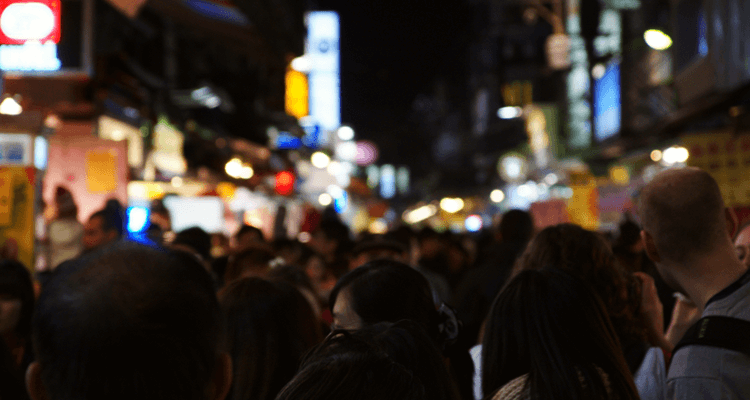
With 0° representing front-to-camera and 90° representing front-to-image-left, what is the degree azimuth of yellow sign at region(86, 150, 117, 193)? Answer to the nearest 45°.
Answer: approximately 0°

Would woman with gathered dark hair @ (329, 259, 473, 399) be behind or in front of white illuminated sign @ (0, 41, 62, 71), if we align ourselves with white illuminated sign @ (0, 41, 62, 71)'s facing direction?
in front

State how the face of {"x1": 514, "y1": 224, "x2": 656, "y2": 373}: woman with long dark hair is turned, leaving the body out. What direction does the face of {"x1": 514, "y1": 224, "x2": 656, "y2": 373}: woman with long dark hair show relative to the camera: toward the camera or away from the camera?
away from the camera

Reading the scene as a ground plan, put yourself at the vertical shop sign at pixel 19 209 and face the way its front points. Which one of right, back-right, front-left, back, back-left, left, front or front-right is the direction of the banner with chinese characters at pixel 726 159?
left

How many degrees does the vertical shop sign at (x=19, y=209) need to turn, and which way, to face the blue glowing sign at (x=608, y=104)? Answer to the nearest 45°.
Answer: approximately 135° to its left

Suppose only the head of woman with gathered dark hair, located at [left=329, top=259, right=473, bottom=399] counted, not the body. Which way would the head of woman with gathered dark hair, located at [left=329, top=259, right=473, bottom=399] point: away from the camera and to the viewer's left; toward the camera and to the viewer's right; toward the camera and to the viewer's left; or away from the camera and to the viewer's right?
away from the camera and to the viewer's left

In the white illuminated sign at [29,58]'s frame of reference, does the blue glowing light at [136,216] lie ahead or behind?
behind

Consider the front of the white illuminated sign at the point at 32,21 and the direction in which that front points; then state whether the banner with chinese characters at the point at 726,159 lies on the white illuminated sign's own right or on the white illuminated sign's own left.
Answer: on the white illuminated sign's own left

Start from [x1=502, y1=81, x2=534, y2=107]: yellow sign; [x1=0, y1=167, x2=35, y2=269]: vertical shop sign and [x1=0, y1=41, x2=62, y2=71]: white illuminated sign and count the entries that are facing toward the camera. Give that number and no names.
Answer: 3

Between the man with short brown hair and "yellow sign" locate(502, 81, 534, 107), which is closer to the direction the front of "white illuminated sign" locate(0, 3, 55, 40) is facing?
the man with short brown hair

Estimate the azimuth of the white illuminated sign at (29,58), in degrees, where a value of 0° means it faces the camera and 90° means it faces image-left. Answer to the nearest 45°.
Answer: approximately 0°
